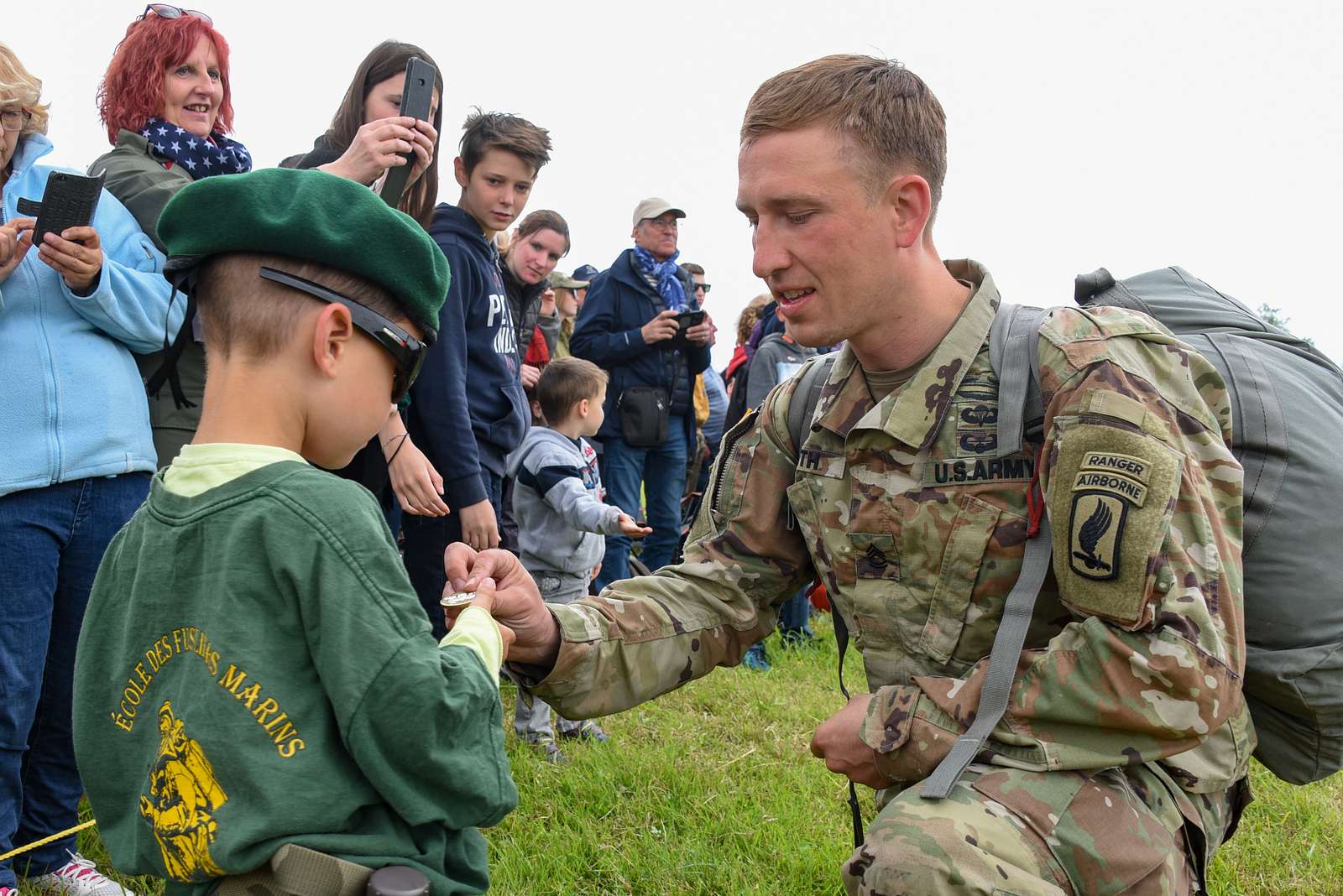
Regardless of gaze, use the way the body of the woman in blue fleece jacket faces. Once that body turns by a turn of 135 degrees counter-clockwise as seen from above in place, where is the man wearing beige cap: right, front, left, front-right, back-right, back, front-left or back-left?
front

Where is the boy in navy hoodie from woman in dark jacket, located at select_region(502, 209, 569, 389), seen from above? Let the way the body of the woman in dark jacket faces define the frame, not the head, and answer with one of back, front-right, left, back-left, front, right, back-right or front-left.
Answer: front-right

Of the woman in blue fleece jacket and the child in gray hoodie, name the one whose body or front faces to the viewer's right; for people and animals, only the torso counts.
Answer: the child in gray hoodie

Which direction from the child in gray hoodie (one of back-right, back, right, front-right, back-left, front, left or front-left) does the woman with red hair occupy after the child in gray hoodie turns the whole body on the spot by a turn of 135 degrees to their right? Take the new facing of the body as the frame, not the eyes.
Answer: front

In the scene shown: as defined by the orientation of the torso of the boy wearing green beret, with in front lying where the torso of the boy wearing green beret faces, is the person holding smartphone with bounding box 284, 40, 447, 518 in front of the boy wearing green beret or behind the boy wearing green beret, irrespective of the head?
in front

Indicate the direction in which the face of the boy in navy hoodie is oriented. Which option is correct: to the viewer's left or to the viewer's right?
to the viewer's right

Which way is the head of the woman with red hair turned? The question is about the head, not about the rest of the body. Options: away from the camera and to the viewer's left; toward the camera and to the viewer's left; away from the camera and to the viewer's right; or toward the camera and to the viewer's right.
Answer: toward the camera and to the viewer's right

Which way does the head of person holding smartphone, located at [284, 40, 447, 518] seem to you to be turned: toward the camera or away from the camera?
toward the camera

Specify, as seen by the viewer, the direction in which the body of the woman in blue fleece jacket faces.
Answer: toward the camera

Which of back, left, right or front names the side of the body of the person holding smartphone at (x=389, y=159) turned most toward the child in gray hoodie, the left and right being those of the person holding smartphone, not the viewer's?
left

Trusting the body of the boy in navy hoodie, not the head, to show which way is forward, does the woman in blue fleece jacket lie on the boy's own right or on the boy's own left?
on the boy's own right

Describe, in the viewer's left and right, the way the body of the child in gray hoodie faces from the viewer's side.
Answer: facing to the right of the viewer

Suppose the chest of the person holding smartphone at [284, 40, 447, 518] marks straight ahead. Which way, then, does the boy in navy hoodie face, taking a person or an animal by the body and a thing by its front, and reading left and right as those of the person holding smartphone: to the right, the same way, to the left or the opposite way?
the same way

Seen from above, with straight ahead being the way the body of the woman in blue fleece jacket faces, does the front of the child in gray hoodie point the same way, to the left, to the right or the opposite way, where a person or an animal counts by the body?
to the left

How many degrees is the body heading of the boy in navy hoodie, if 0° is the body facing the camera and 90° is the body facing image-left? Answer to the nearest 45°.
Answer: approximately 315°

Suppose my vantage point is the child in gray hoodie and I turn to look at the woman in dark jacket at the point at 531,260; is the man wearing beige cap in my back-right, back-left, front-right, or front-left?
front-right

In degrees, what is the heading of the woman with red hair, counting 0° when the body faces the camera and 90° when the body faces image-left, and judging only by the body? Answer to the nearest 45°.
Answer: approximately 315°

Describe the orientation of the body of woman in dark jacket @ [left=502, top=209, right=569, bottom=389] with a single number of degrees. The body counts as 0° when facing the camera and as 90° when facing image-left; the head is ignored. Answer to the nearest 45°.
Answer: approximately 315°
